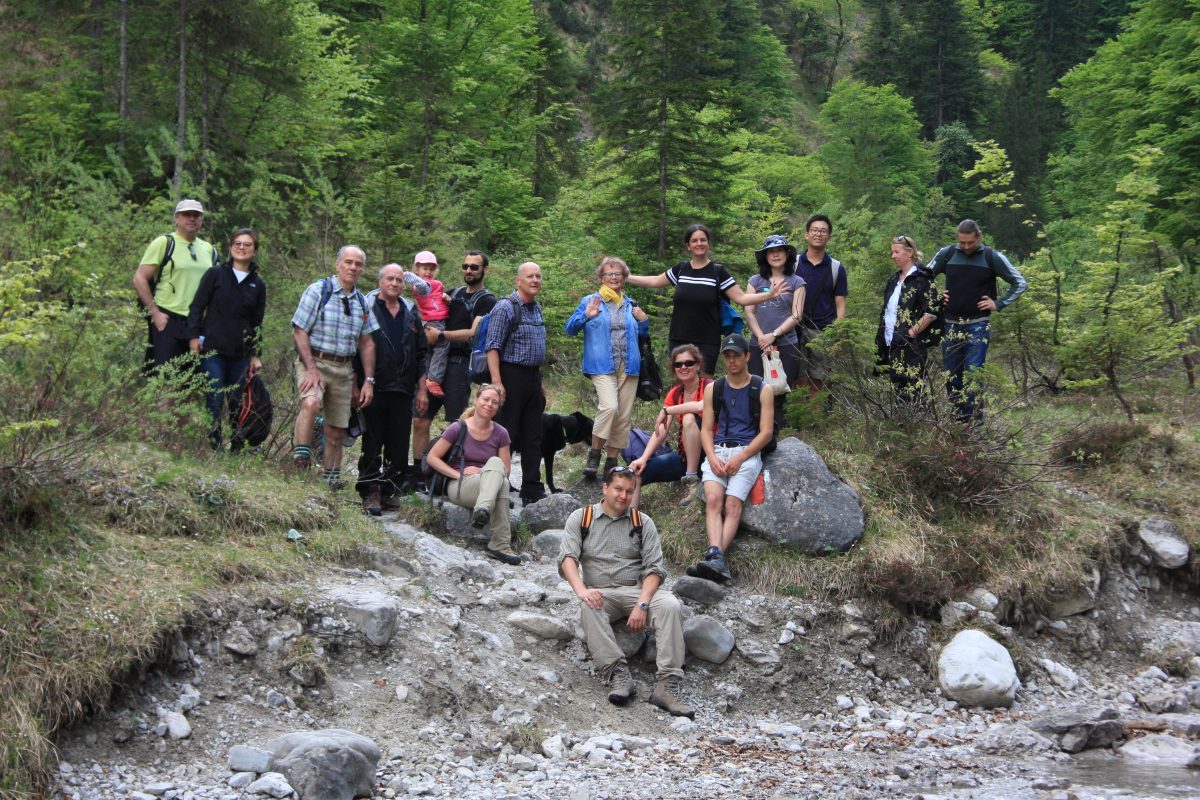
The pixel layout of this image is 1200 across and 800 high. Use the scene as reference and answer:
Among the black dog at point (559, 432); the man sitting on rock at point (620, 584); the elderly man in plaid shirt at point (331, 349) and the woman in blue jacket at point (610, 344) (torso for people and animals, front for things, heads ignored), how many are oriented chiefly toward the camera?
3

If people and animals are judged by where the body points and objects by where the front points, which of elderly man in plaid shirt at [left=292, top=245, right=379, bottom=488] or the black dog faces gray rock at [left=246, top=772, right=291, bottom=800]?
the elderly man in plaid shirt

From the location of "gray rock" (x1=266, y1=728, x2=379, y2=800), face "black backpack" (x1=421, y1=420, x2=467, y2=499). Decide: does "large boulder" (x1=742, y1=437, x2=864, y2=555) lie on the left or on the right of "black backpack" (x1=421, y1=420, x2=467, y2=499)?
right

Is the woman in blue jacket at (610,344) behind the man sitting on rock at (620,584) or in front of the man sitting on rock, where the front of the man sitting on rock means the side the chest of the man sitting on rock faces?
behind

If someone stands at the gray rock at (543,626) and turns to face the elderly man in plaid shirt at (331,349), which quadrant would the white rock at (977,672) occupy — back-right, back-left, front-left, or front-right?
back-right

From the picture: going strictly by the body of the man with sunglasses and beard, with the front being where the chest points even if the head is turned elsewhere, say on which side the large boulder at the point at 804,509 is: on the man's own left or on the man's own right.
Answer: on the man's own left
